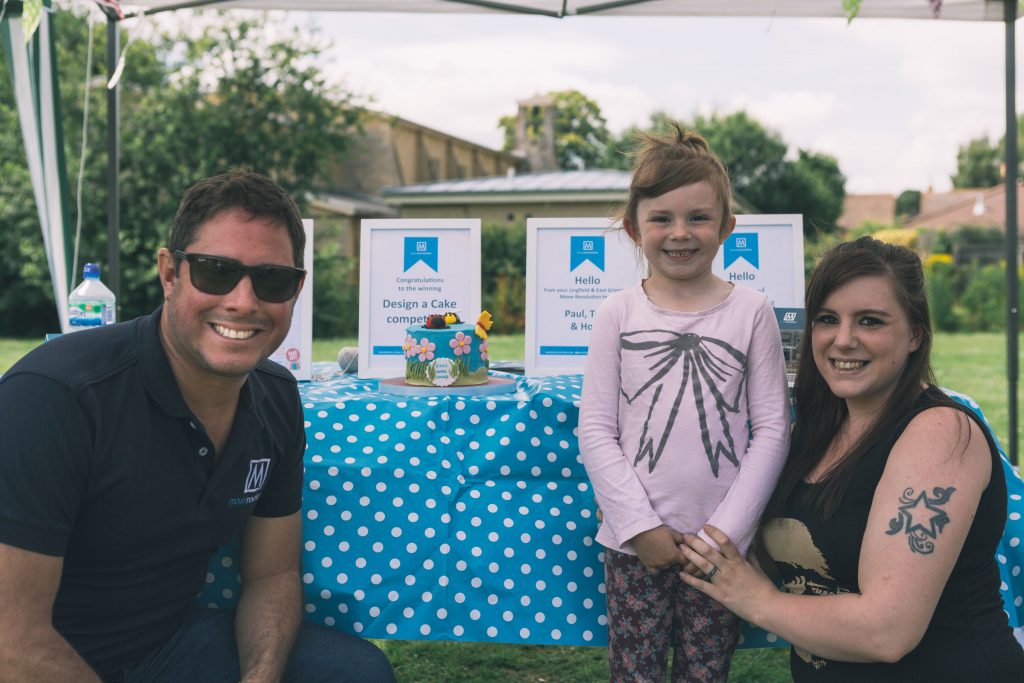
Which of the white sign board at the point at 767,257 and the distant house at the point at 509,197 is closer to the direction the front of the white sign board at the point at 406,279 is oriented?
the white sign board

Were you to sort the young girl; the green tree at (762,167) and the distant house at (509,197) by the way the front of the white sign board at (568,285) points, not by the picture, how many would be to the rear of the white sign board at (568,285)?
2

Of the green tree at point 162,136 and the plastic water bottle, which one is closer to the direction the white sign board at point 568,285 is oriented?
the plastic water bottle

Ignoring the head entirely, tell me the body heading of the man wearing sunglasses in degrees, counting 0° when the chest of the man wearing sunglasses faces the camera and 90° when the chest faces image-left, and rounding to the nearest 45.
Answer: approximately 315°

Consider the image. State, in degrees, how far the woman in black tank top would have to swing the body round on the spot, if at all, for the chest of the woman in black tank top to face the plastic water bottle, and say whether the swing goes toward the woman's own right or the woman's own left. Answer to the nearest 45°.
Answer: approximately 45° to the woman's own right

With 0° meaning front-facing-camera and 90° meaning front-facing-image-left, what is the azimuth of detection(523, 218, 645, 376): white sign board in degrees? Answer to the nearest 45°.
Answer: approximately 0°

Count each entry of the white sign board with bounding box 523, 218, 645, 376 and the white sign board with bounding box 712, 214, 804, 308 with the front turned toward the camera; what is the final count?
2

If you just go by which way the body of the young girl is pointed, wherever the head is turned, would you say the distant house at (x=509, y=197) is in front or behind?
behind
